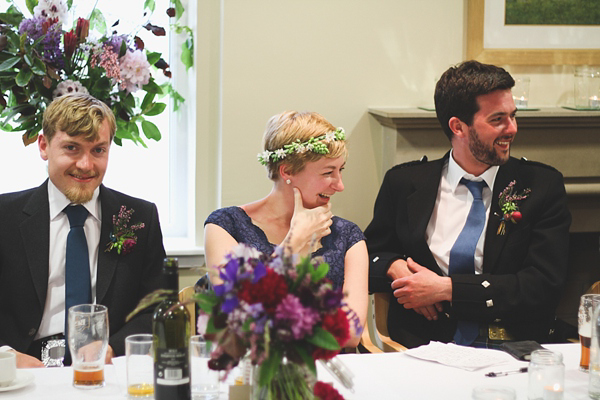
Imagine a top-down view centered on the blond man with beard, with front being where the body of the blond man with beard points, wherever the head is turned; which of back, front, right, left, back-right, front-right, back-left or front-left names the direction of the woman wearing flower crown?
left

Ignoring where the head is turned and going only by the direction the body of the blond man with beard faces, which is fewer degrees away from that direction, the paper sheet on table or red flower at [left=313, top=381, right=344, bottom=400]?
the red flower

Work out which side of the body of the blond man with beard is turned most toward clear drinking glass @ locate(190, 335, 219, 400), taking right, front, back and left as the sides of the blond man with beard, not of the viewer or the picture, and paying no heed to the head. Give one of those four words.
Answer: front

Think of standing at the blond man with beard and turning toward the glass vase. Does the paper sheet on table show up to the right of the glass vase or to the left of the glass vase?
left

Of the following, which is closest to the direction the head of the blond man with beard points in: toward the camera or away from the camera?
toward the camera

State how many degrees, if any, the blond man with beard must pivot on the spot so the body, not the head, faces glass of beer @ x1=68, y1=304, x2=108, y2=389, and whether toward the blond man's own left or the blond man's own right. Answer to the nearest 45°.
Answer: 0° — they already face it

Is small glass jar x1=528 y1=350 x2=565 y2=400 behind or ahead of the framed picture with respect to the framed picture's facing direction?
ahead

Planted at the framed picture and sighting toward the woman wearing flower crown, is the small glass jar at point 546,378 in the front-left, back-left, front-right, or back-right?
front-left

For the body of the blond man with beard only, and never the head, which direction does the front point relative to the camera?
toward the camera

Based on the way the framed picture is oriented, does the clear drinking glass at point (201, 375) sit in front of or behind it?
in front

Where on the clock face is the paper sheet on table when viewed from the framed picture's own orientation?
The paper sheet on table is roughly at 12 o'clock from the framed picture.

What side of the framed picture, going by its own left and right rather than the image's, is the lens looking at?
front

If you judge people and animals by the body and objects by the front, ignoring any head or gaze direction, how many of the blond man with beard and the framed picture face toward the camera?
2

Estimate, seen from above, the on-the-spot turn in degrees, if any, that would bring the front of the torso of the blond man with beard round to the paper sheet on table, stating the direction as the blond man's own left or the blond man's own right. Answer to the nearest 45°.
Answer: approximately 45° to the blond man's own left
